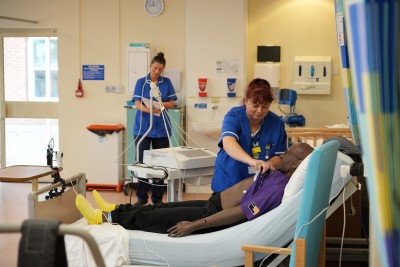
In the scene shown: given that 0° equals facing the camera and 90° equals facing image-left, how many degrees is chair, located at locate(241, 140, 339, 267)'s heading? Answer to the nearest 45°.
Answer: approximately 135°

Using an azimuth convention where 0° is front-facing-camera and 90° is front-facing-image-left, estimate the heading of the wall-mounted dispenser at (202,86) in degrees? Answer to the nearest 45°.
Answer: approximately 0°

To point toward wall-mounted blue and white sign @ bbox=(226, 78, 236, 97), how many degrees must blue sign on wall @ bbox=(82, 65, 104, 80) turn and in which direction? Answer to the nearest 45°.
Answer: approximately 45° to its left

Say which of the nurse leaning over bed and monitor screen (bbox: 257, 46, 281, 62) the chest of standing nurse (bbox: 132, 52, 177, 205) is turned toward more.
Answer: the nurse leaning over bed

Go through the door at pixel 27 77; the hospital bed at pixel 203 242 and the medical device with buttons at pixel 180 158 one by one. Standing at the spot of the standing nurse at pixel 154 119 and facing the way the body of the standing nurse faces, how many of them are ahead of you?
2

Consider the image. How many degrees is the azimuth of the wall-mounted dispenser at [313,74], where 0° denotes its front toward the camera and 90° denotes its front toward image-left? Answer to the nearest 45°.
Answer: approximately 0°

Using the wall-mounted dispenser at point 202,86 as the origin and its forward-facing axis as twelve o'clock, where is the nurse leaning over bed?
The nurse leaning over bed is roughly at 12 o'clock from the wall-mounted dispenser.
